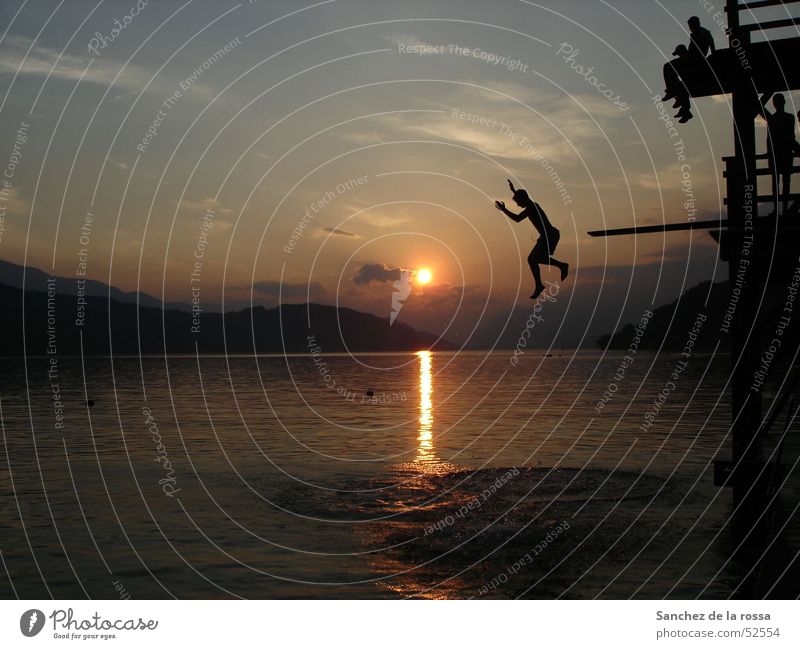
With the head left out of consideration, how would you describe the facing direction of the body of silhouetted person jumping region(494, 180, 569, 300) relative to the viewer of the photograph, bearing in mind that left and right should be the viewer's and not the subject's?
facing to the left of the viewer

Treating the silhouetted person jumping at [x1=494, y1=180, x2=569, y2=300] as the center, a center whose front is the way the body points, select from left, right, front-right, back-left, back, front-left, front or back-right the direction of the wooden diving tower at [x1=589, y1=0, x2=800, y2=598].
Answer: back-right

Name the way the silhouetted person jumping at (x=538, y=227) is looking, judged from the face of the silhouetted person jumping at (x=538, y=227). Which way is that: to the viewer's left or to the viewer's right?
to the viewer's left

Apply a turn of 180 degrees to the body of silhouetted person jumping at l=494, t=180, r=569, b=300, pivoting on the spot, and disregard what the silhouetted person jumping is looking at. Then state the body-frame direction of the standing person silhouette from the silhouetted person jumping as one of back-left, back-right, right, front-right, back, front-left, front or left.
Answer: front-left

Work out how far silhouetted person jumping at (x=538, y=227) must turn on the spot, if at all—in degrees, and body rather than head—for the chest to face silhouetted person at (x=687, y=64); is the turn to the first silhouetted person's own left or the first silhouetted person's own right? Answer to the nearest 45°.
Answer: approximately 135° to the first silhouetted person's own right
